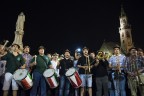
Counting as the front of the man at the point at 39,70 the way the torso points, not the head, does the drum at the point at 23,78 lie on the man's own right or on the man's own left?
on the man's own right

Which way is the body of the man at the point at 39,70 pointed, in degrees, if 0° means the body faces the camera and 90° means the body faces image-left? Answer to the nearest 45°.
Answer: approximately 0°

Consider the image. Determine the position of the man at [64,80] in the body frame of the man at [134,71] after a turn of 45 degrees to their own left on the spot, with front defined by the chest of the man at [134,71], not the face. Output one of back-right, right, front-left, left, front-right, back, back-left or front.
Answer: back-right

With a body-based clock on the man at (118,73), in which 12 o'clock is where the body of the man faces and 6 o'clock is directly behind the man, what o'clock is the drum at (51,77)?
The drum is roughly at 2 o'clock from the man.

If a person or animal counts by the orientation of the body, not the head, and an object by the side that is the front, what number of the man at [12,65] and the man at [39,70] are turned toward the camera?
2

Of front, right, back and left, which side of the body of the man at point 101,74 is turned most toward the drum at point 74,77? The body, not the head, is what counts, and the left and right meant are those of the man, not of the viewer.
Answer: right

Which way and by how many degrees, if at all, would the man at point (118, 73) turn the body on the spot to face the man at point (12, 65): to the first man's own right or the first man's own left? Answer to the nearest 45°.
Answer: approximately 90° to the first man's own right

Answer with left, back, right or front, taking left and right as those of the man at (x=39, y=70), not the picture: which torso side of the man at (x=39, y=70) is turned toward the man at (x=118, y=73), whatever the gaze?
left
